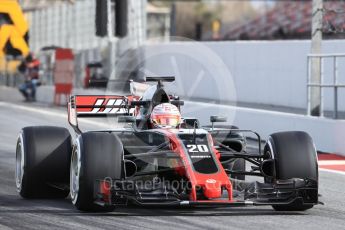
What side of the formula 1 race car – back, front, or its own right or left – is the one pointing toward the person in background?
back

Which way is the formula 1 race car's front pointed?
toward the camera

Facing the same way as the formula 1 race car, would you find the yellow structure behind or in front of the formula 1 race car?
behind
